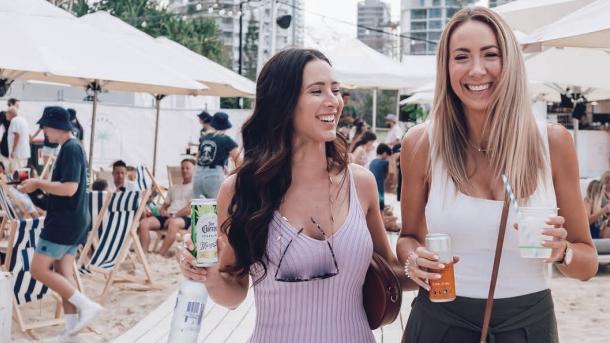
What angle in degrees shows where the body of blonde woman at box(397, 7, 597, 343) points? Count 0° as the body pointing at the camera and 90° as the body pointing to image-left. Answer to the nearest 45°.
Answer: approximately 0°

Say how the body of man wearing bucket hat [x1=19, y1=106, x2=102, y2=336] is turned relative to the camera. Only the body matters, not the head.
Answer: to the viewer's left

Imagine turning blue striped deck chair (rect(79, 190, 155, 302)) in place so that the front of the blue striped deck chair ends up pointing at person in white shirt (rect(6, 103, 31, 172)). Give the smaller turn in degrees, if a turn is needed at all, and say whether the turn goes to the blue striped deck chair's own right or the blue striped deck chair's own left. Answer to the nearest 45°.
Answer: approximately 135° to the blue striped deck chair's own right

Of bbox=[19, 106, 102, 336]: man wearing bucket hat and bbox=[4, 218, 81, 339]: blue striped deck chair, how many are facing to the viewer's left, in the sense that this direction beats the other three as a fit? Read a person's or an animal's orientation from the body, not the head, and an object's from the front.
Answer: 1

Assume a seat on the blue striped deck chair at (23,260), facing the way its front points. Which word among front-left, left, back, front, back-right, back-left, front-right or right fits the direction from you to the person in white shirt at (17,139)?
back-left

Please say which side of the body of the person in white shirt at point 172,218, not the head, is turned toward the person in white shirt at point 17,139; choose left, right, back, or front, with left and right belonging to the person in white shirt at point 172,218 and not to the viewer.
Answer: right

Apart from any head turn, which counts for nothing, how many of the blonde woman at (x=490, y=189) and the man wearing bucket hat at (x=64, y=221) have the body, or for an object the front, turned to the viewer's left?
1

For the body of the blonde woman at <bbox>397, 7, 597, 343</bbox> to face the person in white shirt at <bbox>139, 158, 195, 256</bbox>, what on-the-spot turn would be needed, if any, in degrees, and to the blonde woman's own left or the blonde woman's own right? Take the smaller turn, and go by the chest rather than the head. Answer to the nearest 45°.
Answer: approximately 135° to the blonde woman's own right
